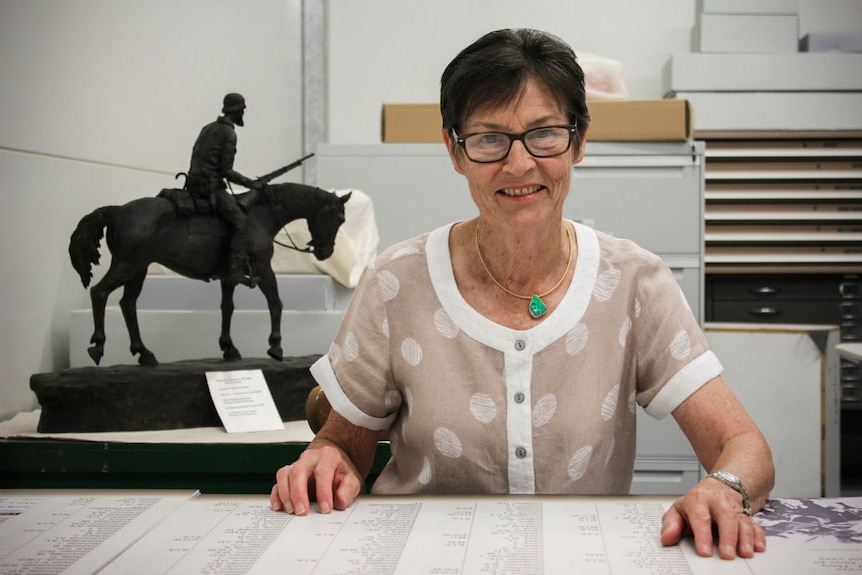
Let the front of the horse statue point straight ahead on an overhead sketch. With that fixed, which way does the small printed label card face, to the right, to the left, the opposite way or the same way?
to the right

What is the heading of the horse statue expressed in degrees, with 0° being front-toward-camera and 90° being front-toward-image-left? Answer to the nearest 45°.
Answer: approximately 270°

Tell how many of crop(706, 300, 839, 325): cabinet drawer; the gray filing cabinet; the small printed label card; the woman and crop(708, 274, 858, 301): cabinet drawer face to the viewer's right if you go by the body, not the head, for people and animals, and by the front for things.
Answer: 0

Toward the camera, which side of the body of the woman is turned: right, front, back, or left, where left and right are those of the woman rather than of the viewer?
front

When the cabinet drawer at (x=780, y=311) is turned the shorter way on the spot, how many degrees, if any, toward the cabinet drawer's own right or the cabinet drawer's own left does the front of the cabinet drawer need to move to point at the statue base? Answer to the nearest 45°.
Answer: approximately 45° to the cabinet drawer's own right

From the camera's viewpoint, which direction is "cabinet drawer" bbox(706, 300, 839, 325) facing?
toward the camera

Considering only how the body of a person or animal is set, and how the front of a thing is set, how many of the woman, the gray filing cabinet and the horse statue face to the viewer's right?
1

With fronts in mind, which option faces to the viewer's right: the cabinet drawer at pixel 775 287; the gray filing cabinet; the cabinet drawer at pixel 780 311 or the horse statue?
the horse statue

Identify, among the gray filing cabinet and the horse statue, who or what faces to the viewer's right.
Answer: the horse statue

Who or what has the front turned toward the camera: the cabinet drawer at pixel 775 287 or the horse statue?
the cabinet drawer

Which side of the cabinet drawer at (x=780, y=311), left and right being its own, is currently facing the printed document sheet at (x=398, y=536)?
front
